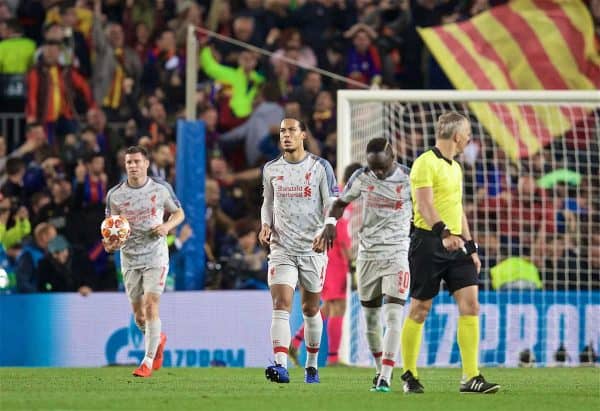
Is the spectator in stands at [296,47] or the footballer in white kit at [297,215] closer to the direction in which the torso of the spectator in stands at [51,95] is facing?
the footballer in white kit

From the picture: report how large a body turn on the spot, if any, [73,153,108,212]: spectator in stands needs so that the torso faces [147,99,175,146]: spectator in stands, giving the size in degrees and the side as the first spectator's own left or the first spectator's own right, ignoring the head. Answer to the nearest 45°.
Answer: approximately 135° to the first spectator's own left

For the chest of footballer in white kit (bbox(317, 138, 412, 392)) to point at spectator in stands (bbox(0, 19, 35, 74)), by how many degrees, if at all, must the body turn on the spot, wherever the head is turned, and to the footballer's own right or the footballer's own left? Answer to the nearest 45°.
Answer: approximately 135° to the footballer's own right

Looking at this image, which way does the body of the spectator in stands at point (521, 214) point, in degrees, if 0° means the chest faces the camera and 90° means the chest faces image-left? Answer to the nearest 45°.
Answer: approximately 0°
